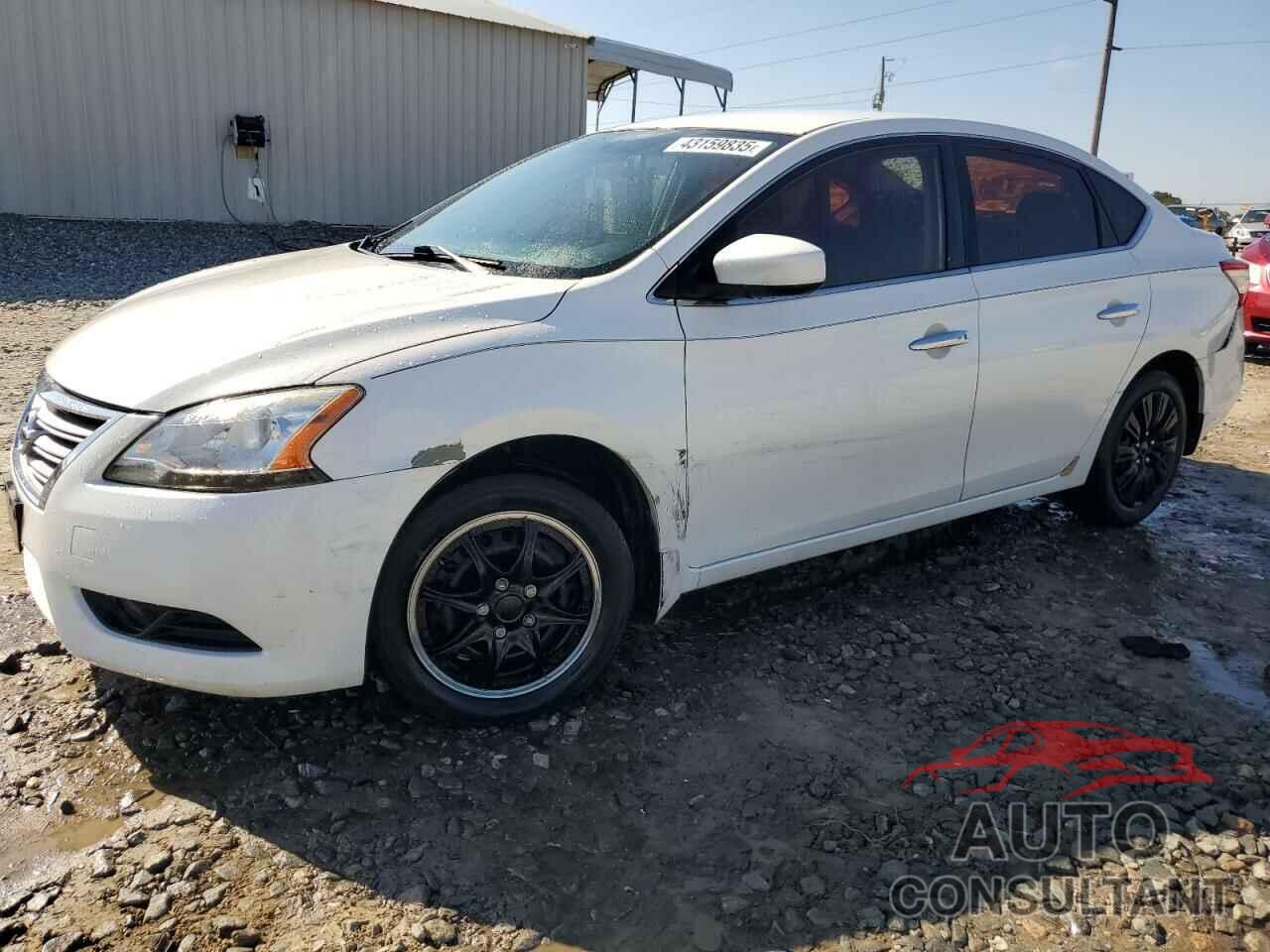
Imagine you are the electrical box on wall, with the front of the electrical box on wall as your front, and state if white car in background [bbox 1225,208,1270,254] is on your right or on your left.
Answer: on your left

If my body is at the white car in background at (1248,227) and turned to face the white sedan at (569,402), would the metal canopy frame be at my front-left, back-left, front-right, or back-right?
front-right

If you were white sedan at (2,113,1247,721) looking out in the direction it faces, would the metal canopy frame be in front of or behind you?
behind

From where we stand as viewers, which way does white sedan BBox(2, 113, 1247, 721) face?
facing the viewer and to the left of the viewer

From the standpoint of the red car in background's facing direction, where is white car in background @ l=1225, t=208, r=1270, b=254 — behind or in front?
behind

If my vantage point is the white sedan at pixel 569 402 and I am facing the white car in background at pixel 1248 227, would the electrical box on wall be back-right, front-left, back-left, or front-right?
front-left

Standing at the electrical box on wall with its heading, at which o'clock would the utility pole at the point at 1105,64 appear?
The utility pole is roughly at 8 o'clock from the electrical box on wall.

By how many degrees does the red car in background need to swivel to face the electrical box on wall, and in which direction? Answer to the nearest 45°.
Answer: approximately 90° to its right

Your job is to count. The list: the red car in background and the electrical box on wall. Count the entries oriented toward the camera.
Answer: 2

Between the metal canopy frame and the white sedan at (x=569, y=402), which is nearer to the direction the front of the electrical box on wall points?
the white sedan

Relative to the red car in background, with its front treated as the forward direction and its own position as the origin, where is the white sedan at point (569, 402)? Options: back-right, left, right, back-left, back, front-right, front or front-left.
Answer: front

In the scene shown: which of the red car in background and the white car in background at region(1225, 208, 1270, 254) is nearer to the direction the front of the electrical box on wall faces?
the red car in background

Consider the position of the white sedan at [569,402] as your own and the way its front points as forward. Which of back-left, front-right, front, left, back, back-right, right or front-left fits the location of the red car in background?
back

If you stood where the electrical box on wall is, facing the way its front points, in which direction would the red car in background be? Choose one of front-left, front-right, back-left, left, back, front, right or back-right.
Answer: front-left

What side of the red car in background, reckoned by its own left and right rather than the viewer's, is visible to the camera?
front

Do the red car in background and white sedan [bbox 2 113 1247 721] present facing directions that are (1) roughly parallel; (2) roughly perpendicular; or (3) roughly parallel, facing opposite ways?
roughly parallel
